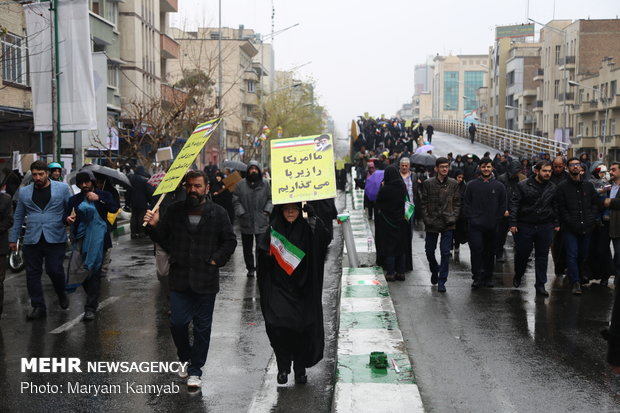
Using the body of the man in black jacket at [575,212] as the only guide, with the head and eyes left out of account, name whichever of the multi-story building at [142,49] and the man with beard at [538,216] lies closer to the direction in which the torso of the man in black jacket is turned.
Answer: the man with beard

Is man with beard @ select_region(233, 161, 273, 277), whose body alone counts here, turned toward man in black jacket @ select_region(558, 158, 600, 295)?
no

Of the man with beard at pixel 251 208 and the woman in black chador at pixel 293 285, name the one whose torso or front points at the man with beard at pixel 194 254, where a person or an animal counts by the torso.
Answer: the man with beard at pixel 251 208

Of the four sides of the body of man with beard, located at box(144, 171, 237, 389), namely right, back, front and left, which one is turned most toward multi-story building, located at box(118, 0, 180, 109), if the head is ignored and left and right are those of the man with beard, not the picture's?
back

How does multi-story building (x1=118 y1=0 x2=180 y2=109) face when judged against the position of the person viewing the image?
facing the viewer and to the right of the viewer

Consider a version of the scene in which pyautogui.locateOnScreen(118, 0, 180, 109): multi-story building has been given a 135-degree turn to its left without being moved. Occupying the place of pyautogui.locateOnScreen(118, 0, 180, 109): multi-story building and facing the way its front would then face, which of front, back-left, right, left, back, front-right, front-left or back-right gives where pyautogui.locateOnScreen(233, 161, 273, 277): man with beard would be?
back

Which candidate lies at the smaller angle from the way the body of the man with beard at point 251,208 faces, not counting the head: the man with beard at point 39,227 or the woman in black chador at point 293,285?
the woman in black chador

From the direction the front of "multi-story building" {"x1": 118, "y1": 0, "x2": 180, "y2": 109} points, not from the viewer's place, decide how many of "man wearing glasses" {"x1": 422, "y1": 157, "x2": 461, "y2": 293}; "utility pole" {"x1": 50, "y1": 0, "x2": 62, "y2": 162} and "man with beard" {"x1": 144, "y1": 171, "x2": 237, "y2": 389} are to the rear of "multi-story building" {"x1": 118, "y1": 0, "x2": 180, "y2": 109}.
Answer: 0

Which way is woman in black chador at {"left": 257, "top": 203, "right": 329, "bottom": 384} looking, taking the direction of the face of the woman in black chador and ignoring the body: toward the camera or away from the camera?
toward the camera

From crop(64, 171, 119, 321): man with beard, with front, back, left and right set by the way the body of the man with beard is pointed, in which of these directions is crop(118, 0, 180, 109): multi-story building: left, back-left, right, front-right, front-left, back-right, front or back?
back

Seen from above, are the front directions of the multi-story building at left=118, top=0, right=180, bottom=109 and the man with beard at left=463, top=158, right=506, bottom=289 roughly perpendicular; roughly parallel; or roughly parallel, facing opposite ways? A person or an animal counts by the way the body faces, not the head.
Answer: roughly perpendicular

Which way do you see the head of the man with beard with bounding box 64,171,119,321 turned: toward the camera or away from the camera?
toward the camera

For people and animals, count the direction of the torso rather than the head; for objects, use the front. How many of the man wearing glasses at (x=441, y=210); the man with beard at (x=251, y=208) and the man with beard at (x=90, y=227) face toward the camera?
3

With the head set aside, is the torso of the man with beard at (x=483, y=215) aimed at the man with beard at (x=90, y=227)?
no

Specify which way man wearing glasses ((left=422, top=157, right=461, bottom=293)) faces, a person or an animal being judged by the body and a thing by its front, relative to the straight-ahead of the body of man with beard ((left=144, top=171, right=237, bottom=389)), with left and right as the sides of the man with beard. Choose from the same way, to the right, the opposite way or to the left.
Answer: the same way

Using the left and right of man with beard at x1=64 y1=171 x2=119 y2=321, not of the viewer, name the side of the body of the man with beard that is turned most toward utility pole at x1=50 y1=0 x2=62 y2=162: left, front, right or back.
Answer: back

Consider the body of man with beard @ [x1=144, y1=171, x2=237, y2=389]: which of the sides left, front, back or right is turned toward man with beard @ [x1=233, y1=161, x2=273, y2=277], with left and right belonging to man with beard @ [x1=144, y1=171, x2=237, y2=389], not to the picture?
back

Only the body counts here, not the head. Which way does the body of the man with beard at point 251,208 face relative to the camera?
toward the camera

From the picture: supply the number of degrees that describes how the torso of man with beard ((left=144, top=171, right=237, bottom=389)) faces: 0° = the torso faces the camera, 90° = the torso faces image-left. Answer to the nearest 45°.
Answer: approximately 0°

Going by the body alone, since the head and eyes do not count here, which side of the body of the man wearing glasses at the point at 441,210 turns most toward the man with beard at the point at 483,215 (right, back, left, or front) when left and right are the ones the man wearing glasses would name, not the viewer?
left

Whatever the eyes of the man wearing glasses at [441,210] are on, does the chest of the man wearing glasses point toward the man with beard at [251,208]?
no

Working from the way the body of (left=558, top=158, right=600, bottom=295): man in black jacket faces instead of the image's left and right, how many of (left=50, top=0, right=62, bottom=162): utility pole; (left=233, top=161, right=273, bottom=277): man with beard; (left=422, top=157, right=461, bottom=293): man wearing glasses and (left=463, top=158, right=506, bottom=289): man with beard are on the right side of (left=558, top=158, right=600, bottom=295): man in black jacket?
4
